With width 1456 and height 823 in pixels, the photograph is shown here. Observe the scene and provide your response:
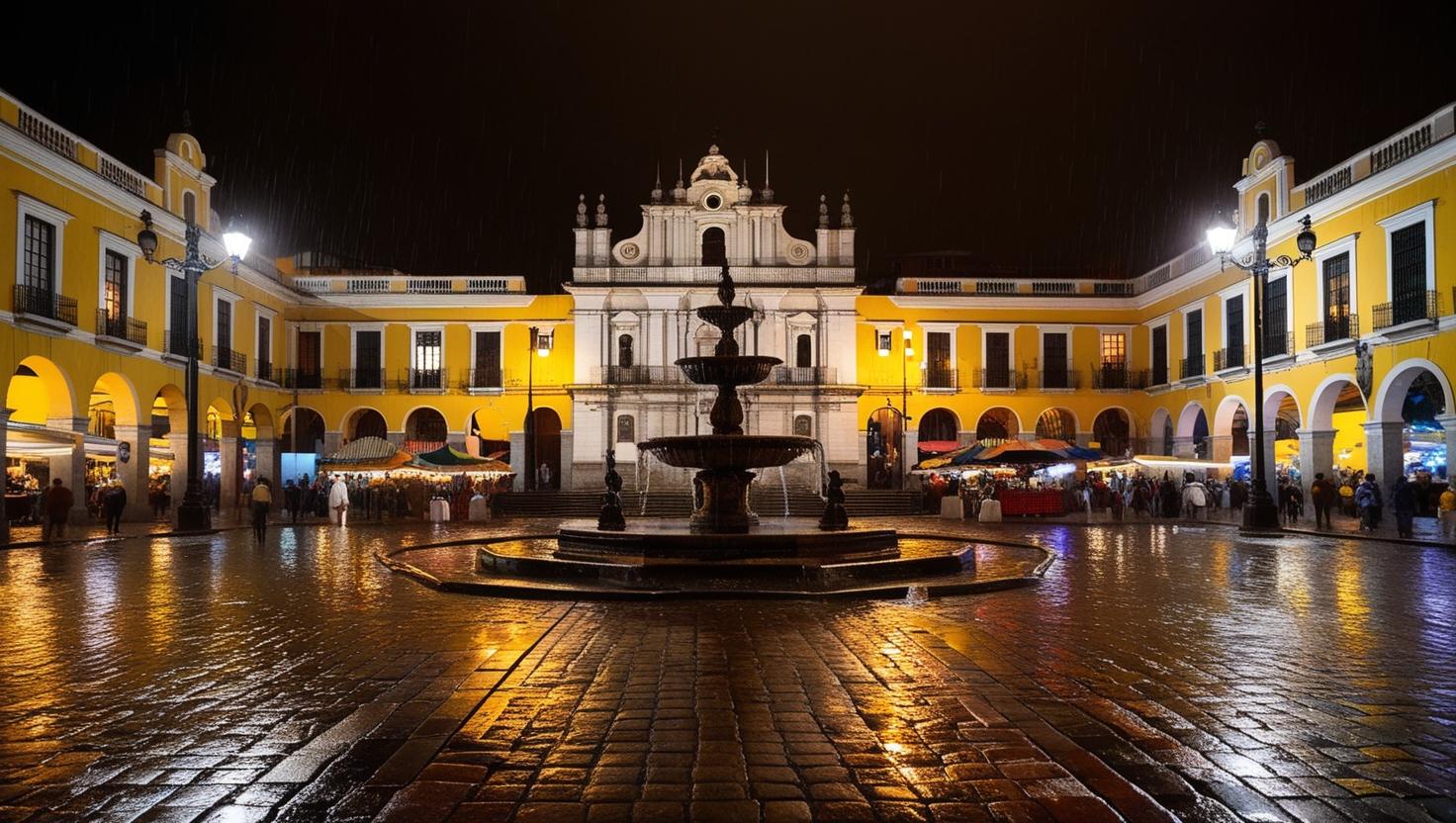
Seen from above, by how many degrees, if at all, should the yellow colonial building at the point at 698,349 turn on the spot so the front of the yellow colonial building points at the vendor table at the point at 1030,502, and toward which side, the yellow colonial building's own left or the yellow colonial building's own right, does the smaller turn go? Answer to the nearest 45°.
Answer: approximately 45° to the yellow colonial building's own left

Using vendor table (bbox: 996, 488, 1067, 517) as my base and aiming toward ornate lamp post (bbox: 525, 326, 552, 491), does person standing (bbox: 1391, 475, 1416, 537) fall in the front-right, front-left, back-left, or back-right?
back-left

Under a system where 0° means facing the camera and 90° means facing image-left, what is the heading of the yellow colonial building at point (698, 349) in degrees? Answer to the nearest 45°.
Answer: approximately 0°

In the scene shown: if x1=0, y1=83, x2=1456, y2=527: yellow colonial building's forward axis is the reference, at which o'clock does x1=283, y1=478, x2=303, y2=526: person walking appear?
The person walking is roughly at 1 o'clock from the yellow colonial building.

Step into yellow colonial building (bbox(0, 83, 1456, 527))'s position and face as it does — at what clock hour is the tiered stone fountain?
The tiered stone fountain is roughly at 12 o'clock from the yellow colonial building.

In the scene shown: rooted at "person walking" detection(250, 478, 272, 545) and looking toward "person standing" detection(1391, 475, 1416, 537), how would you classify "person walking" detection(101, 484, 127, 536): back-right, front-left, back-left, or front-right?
back-left

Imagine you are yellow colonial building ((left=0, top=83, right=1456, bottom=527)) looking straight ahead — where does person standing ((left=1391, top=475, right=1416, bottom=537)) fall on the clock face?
The person standing is roughly at 11 o'clock from the yellow colonial building.
